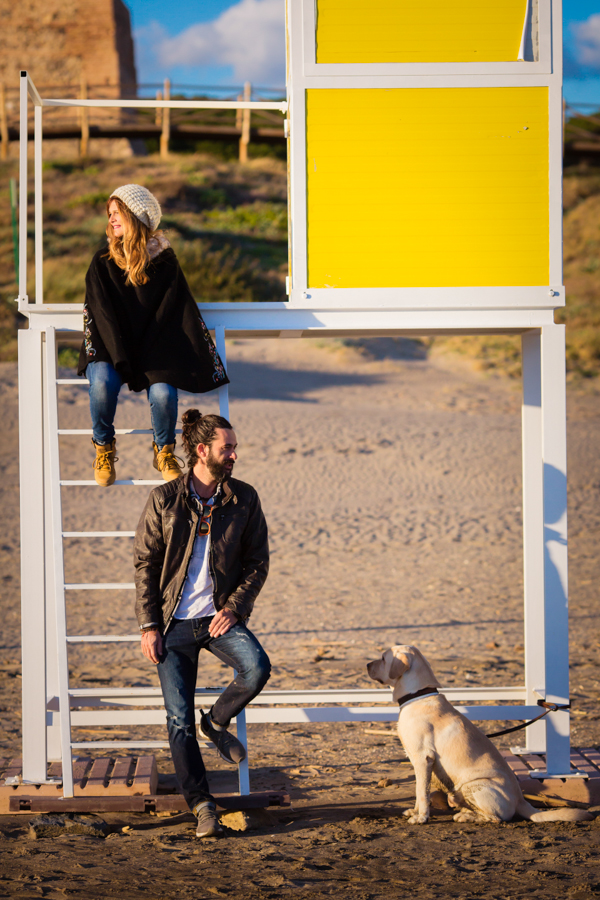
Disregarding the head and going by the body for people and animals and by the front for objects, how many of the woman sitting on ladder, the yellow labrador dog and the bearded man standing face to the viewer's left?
1

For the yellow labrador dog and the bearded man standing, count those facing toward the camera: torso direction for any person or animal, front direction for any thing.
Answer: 1

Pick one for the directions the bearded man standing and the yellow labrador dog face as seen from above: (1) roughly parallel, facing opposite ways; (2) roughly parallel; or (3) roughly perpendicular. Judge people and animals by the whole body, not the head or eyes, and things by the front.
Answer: roughly perpendicular

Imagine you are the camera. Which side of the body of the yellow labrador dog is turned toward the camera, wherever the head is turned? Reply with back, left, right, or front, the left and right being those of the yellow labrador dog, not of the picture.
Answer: left

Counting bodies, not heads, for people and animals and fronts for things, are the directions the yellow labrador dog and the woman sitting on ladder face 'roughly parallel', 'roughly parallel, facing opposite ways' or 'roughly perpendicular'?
roughly perpendicular

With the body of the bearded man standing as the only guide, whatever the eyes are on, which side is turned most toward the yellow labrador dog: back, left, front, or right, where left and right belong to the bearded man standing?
left

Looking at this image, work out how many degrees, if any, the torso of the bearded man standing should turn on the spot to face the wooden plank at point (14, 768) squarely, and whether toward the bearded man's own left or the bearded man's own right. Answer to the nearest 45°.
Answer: approximately 135° to the bearded man's own right
